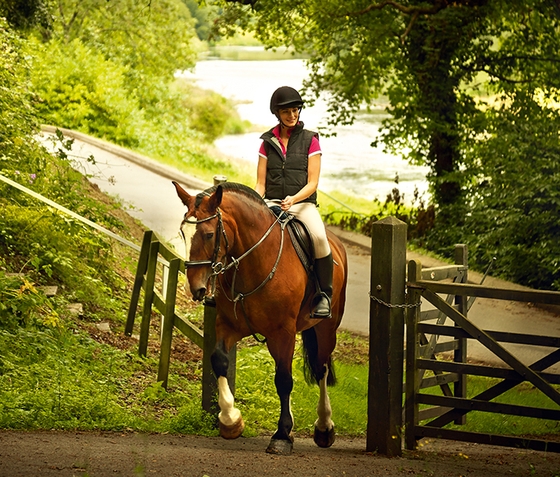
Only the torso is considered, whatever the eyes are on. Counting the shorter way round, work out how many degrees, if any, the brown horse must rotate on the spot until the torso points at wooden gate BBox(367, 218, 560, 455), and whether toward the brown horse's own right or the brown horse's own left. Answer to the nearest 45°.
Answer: approximately 135° to the brown horse's own left

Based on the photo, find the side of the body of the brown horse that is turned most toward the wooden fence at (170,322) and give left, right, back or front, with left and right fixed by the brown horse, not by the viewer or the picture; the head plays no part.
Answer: right

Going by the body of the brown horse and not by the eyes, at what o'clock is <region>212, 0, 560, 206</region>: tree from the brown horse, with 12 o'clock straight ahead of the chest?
The tree is roughly at 5 o'clock from the brown horse.

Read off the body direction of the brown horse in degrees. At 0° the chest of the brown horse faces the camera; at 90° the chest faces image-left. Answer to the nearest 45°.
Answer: approximately 45°
